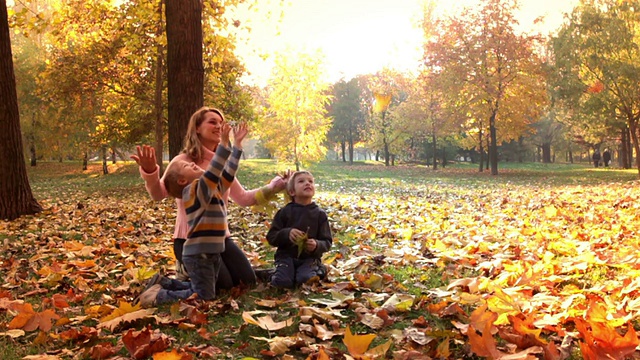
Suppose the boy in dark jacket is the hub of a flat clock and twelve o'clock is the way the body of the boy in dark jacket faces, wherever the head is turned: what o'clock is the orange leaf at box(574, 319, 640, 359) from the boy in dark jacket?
The orange leaf is roughly at 11 o'clock from the boy in dark jacket.

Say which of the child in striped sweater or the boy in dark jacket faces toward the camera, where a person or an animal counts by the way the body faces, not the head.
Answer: the boy in dark jacket

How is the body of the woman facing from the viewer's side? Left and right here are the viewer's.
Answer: facing the viewer and to the right of the viewer

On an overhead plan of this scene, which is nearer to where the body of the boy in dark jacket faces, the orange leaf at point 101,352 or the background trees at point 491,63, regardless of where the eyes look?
the orange leaf

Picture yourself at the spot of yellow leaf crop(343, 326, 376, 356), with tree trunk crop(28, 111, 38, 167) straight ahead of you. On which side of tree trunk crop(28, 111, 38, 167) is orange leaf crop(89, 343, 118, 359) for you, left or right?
left

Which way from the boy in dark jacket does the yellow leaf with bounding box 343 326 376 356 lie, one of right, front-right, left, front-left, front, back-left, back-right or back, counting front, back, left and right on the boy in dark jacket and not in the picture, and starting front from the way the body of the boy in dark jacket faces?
front

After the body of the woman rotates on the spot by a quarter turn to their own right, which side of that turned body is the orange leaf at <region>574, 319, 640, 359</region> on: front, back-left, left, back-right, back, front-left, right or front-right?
left

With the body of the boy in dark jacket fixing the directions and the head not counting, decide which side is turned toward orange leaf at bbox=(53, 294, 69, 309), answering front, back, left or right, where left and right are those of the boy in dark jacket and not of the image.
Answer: right

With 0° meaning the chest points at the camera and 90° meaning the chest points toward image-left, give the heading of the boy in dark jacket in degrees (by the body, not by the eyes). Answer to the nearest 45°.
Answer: approximately 0°

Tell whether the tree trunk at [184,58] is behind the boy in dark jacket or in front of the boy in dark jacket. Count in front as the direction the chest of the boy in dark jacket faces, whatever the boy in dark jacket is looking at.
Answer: behind
